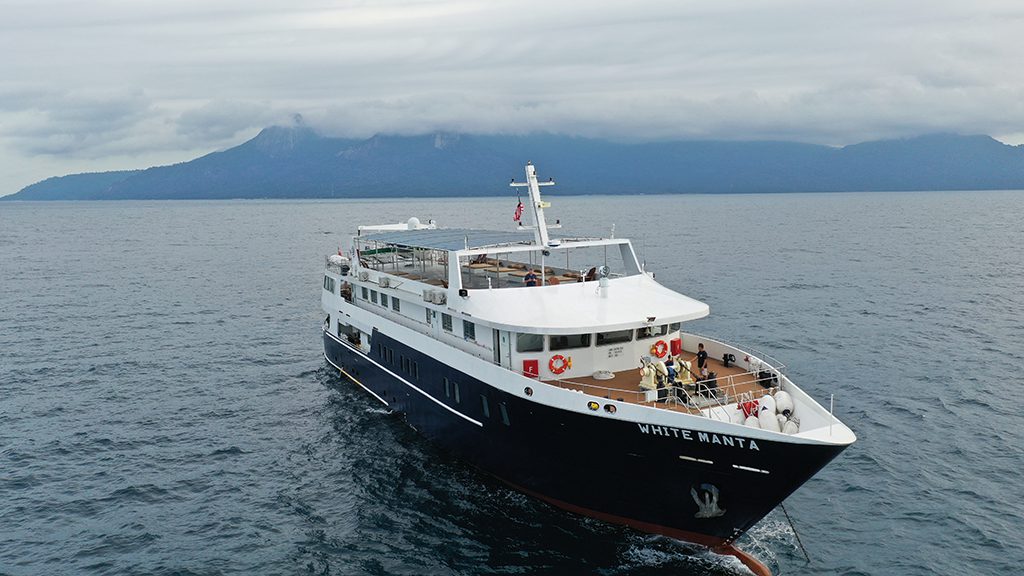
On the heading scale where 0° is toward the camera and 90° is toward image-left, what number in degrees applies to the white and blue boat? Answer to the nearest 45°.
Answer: approximately 315°
